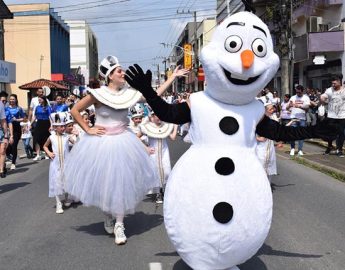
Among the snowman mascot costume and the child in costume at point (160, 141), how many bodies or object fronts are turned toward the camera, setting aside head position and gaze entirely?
2

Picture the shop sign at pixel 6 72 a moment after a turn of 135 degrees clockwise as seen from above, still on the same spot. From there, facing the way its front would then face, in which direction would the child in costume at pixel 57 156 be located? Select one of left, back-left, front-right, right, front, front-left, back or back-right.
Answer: left

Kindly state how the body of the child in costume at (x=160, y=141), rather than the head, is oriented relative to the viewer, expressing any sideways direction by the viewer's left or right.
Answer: facing the viewer

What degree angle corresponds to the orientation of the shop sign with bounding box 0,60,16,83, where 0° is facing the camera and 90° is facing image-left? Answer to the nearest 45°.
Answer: approximately 315°

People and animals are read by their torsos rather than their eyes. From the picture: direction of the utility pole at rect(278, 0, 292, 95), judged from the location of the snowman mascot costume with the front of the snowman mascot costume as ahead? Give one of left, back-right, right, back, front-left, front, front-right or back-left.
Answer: back

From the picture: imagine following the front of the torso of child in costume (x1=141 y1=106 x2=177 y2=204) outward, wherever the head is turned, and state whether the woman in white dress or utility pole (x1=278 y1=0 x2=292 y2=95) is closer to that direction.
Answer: the woman in white dress

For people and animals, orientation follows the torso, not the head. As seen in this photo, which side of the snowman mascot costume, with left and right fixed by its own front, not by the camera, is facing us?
front

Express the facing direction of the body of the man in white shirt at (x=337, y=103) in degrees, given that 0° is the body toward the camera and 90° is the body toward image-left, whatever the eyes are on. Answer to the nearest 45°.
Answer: approximately 45°

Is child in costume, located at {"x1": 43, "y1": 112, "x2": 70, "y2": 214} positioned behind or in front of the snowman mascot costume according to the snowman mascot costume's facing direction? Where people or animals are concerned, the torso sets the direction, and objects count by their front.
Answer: behind

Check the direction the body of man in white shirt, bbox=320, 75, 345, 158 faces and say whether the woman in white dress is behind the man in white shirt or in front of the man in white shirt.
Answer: in front

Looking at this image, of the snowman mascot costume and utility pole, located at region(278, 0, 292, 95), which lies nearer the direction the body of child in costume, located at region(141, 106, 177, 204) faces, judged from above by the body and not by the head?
the snowman mascot costume

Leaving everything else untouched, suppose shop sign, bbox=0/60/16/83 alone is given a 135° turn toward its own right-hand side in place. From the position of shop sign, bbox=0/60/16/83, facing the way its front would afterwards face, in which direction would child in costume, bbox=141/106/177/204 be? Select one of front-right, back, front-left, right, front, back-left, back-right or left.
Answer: left

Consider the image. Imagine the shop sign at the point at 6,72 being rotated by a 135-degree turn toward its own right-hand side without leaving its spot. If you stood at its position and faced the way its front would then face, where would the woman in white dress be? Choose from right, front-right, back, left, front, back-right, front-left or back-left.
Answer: left

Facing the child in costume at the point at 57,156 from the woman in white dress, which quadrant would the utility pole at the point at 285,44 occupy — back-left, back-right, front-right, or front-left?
front-right
